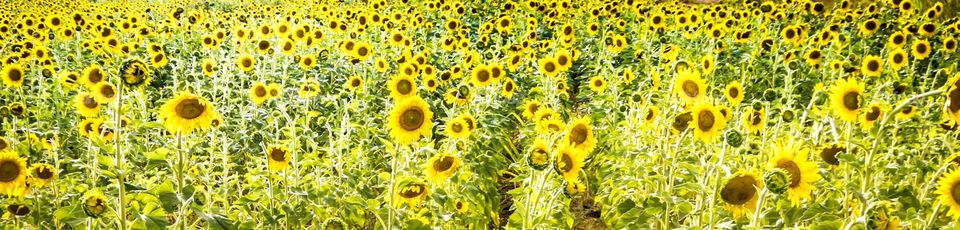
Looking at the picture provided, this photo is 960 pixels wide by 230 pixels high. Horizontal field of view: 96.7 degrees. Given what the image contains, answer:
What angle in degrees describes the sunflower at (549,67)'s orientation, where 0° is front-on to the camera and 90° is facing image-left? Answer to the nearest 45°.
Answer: approximately 0°

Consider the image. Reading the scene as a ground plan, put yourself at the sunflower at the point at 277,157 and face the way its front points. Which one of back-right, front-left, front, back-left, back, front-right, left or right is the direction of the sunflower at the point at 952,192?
front-left

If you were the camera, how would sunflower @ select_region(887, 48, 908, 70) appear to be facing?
facing the viewer

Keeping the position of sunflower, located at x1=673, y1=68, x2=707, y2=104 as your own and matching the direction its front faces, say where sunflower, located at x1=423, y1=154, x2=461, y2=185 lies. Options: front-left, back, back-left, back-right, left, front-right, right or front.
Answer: front-right

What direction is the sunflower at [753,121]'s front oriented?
toward the camera

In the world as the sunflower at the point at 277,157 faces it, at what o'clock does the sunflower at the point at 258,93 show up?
the sunflower at the point at 258,93 is roughly at 6 o'clock from the sunflower at the point at 277,157.

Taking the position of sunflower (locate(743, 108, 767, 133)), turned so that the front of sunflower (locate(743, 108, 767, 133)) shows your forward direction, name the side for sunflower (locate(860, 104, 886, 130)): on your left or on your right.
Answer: on your left

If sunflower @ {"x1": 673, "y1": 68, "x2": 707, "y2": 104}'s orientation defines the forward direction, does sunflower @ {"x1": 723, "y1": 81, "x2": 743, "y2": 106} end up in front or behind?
behind

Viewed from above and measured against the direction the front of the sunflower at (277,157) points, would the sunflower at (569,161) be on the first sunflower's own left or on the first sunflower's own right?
on the first sunflower's own left

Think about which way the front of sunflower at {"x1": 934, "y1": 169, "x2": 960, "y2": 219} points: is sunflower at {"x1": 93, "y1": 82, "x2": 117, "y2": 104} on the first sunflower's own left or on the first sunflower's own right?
on the first sunflower's own right
